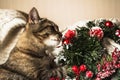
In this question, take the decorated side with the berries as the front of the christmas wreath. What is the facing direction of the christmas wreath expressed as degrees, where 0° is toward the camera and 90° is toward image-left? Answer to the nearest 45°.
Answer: approximately 0°
